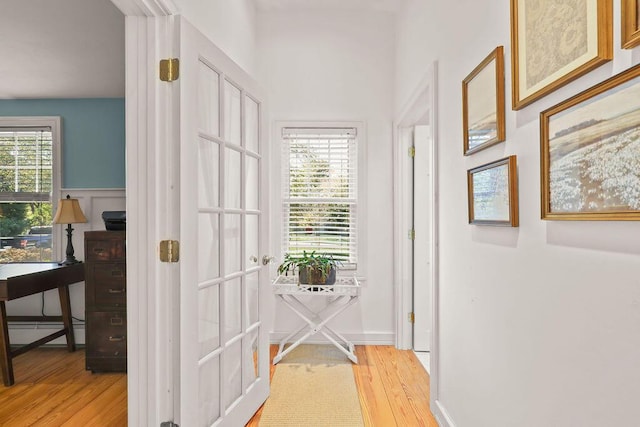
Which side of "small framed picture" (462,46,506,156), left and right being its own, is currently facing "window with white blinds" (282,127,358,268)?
right

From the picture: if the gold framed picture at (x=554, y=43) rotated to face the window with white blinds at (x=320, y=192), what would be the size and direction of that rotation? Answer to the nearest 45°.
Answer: approximately 90° to its right

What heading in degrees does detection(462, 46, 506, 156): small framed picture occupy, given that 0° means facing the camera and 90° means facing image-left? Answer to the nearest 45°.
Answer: approximately 45°

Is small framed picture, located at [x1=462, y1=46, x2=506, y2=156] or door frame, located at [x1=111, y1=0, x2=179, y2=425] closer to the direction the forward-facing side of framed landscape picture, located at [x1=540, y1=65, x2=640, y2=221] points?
the door frame

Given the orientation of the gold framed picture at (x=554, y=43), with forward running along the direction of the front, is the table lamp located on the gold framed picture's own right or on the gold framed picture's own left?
on the gold framed picture's own right

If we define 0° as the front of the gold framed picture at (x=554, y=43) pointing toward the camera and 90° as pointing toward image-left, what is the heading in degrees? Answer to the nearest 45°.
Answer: approximately 45°

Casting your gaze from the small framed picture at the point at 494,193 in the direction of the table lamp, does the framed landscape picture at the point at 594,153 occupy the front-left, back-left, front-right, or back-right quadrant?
back-left

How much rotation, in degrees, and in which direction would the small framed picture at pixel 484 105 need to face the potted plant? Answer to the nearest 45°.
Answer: approximately 90° to its right

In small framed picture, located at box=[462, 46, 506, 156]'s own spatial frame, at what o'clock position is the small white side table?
The small white side table is roughly at 3 o'clock from the small framed picture.
